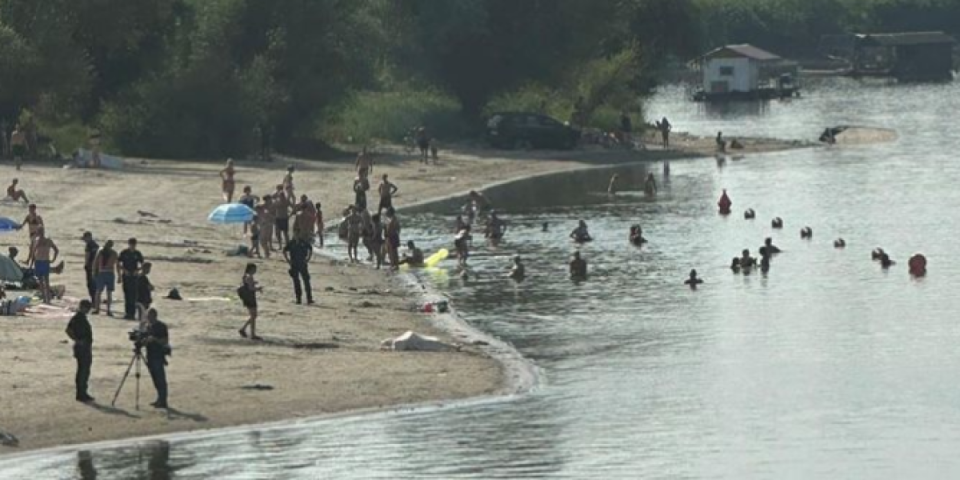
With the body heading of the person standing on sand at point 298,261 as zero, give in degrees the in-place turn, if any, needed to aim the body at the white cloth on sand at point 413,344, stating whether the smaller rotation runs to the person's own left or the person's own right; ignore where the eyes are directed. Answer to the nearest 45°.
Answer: approximately 135° to the person's own right

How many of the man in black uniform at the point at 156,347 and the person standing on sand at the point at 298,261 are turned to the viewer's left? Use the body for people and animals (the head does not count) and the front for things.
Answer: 1

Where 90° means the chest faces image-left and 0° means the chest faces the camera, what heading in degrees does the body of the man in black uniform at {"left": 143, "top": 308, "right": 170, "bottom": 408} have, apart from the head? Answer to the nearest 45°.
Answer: approximately 90°

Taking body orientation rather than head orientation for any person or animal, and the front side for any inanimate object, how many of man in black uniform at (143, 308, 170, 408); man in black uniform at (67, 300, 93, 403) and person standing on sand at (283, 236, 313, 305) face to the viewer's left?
1

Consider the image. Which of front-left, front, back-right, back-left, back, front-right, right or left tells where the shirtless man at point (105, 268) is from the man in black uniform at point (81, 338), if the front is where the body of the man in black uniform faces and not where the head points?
left

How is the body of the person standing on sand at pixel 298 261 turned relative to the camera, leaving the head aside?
away from the camera

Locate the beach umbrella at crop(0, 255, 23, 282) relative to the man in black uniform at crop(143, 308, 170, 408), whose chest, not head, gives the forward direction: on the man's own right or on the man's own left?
on the man's own right

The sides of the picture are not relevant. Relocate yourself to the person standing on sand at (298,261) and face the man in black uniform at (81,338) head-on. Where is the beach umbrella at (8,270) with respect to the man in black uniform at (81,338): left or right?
right
